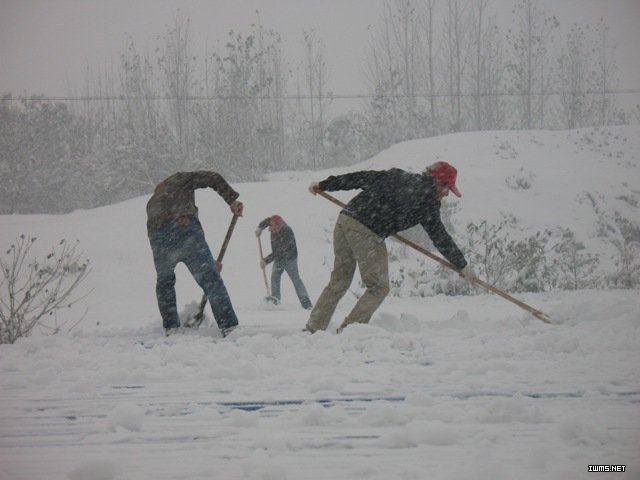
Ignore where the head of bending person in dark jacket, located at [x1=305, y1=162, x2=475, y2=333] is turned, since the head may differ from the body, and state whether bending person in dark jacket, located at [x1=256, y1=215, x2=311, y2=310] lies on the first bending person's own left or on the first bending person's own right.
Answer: on the first bending person's own left

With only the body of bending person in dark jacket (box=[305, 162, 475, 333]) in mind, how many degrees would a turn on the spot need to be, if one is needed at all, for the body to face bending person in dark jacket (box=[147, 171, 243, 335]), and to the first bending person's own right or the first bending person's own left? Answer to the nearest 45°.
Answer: approximately 180°

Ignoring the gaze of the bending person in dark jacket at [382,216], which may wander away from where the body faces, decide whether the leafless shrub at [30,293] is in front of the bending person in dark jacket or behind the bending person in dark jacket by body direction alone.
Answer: behind

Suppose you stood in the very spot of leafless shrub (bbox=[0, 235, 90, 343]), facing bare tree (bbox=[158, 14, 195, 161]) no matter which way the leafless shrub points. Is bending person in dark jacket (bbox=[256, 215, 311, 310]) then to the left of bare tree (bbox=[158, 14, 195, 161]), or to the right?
right

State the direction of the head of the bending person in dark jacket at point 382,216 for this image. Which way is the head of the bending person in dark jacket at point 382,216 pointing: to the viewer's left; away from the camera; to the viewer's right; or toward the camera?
to the viewer's right

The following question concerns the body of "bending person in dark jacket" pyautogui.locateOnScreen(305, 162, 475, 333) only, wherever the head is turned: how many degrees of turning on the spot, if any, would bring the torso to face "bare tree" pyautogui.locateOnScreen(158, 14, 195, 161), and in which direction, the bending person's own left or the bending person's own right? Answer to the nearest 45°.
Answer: approximately 90° to the bending person's own left

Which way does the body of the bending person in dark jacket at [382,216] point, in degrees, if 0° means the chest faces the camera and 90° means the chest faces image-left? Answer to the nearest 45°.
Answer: approximately 270°
